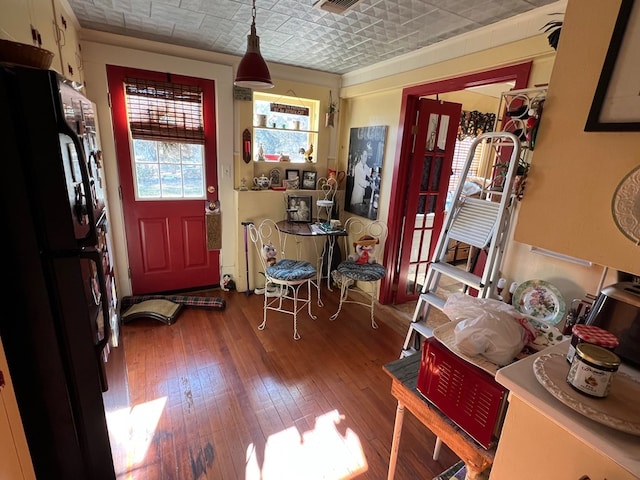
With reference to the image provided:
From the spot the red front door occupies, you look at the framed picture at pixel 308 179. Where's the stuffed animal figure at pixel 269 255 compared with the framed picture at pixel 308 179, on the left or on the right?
right

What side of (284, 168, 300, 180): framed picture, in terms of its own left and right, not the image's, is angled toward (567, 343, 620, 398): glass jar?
front

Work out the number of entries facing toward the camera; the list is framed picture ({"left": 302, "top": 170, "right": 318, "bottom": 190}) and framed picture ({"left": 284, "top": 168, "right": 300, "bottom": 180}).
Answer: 2

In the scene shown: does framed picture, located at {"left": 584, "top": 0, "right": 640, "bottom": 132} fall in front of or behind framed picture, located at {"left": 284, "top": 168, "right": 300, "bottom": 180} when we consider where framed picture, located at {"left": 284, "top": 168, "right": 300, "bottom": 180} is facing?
in front

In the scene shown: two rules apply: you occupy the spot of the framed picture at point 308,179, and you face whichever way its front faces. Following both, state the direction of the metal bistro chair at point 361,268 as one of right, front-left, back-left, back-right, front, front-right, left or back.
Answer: front-left

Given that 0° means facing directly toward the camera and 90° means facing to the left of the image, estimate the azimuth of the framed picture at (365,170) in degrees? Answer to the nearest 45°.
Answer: approximately 45°

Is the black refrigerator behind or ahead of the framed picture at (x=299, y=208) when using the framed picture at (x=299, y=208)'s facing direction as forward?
ahead

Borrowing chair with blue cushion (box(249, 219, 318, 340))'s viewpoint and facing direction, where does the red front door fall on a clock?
The red front door is roughly at 5 o'clock from the chair with blue cushion.

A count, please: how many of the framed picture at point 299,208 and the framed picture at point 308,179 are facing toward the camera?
2

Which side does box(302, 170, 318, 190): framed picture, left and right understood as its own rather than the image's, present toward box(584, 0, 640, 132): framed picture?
front
